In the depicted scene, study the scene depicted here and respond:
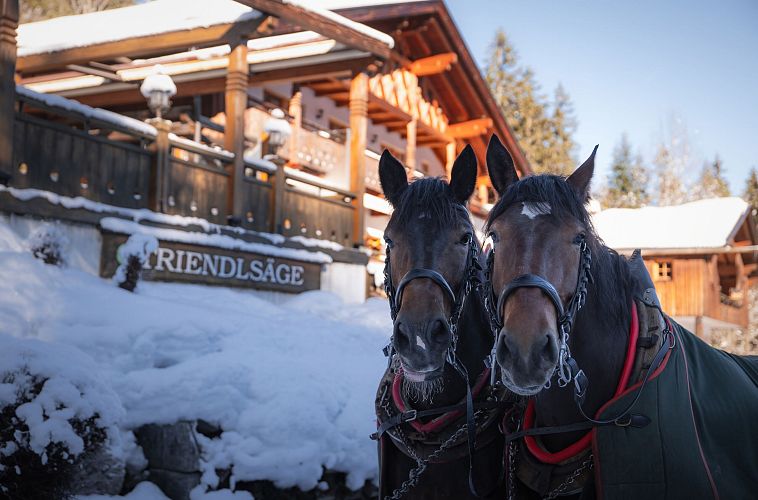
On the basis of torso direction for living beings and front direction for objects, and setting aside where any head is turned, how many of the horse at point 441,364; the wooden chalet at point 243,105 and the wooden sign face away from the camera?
0

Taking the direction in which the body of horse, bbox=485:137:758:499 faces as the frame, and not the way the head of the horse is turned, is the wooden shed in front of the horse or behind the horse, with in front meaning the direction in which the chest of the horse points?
behind

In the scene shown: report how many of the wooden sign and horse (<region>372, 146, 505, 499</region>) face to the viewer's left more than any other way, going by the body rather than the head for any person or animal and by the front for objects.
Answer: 0

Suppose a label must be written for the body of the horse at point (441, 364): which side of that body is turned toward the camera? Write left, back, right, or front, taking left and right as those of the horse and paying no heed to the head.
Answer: front

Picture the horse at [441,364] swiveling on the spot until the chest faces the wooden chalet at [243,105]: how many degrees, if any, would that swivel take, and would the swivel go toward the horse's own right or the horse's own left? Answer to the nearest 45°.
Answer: approximately 180°

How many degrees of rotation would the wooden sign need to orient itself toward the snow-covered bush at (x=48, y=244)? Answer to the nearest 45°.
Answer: approximately 90° to its right

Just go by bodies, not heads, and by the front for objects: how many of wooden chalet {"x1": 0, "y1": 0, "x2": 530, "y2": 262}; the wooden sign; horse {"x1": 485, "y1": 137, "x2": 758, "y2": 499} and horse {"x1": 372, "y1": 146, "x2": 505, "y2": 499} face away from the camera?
0

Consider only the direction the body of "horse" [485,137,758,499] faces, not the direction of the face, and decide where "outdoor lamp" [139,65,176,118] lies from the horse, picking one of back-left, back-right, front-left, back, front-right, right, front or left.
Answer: right

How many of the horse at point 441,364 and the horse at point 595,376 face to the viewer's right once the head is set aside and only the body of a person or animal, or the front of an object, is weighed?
0

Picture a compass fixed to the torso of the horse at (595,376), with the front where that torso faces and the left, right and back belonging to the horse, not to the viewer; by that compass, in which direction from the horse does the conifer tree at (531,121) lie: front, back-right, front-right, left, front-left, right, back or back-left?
back-right

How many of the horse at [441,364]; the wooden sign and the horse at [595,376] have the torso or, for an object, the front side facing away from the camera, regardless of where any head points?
0

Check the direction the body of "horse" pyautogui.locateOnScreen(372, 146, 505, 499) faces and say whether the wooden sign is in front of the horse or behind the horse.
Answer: behind

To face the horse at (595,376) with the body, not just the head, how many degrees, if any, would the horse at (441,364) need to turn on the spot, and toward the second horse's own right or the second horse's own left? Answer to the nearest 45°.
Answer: approximately 45° to the second horse's own left
